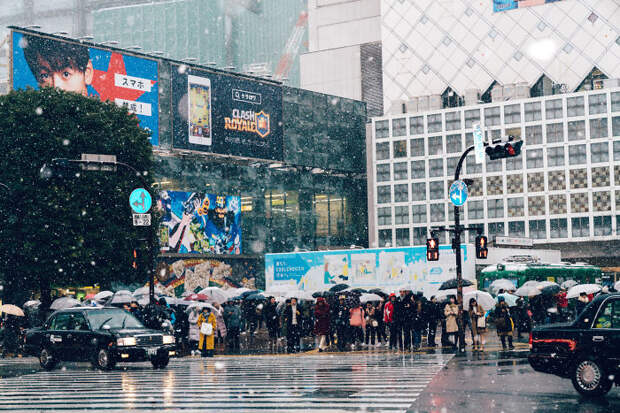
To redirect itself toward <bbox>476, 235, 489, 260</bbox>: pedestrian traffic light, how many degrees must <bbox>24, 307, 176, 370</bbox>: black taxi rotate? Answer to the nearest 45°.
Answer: approximately 45° to its left

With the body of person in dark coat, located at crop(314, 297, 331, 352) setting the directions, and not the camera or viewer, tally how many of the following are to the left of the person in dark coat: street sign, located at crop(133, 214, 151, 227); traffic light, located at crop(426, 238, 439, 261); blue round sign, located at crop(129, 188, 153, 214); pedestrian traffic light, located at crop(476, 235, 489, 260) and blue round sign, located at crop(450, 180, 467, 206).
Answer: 3

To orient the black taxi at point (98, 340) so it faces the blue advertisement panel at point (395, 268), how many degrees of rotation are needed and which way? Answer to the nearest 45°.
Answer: approximately 90° to its left

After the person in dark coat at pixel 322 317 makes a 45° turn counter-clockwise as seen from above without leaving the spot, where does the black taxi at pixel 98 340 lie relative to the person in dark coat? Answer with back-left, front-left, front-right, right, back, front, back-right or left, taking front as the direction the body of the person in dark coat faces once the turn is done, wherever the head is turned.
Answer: right

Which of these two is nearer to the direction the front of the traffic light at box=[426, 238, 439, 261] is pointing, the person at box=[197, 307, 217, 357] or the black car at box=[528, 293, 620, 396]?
the black car

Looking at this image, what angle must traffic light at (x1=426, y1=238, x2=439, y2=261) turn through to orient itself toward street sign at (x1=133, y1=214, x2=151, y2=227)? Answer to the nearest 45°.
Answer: approximately 90° to its right

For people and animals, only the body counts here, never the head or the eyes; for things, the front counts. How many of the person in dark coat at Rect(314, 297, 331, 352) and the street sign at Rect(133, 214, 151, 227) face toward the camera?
2

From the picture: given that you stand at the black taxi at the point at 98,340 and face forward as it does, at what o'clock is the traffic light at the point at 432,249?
The traffic light is roughly at 10 o'clock from the black taxi.

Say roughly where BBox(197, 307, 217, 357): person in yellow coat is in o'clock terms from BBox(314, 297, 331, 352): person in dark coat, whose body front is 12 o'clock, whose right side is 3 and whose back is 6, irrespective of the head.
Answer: The person in yellow coat is roughly at 3 o'clock from the person in dark coat.
